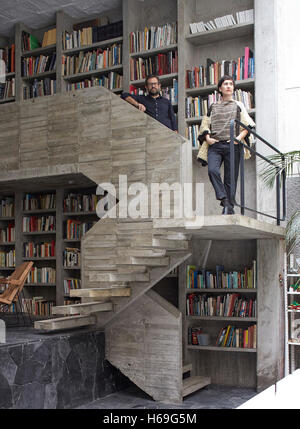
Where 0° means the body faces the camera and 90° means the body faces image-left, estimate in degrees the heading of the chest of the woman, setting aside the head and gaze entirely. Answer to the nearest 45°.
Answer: approximately 0°

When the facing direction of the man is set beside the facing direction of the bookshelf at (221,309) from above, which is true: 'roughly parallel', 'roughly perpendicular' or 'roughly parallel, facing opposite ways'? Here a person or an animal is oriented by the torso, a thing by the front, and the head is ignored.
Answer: roughly parallel

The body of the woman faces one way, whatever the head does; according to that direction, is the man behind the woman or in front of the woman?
behind

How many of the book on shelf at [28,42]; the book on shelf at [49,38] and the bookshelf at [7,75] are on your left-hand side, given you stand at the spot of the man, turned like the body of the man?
0

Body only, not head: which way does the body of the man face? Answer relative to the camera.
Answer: toward the camera

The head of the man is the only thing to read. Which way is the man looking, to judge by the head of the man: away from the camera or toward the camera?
toward the camera

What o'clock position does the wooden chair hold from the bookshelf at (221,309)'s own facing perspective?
The wooden chair is roughly at 2 o'clock from the bookshelf.

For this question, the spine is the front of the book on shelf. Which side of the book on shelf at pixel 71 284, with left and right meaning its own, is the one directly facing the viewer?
front

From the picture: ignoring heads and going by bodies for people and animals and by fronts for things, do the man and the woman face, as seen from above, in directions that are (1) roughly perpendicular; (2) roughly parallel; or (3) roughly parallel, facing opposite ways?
roughly parallel

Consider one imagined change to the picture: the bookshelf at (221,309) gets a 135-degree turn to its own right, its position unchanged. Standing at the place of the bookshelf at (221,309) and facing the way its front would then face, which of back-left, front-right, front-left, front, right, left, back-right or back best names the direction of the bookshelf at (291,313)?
back

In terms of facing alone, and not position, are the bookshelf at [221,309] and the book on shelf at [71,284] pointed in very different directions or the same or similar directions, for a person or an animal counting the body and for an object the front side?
same or similar directions
